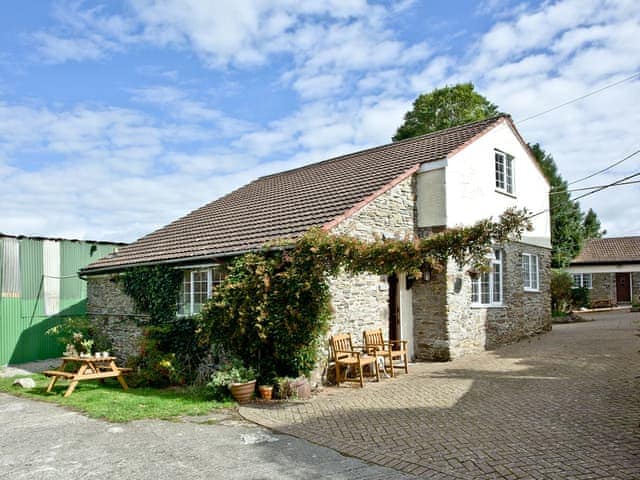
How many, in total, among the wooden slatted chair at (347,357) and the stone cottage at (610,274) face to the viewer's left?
0

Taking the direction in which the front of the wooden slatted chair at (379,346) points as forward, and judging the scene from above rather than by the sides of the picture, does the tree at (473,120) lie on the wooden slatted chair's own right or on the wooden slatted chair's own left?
on the wooden slatted chair's own left

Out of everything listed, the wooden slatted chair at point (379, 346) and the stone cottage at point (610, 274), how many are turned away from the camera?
0

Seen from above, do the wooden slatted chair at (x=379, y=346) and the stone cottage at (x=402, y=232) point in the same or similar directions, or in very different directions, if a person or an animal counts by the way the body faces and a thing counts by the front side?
same or similar directions

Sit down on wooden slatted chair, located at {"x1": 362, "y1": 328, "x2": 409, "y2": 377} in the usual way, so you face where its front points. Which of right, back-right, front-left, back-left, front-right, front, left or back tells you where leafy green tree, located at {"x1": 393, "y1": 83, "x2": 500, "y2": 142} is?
back-left

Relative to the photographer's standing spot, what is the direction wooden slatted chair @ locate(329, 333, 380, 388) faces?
facing the viewer and to the right of the viewer

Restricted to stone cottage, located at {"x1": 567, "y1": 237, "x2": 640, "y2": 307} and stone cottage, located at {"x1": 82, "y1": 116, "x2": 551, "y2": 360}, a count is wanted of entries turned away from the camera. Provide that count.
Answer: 0

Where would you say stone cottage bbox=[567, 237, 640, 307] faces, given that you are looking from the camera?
facing the viewer
